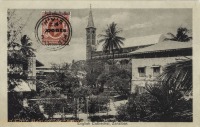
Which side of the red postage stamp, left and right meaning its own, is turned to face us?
front
